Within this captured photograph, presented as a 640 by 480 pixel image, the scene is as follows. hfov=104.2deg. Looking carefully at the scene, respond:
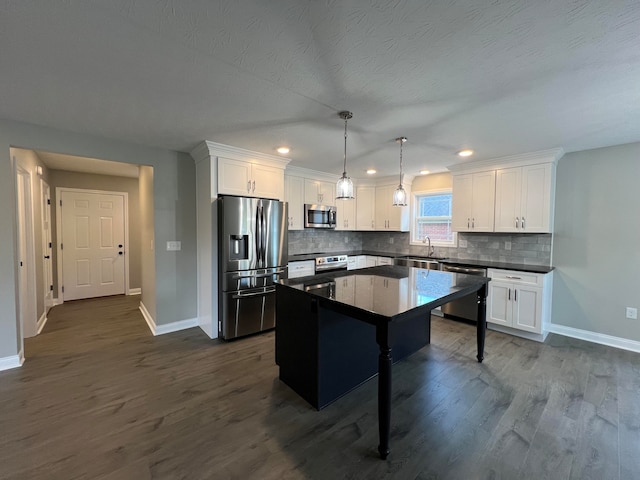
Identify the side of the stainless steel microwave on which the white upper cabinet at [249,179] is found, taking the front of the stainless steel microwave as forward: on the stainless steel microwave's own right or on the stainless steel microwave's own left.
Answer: on the stainless steel microwave's own right

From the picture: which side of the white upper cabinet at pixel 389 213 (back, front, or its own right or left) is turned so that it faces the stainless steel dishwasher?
left

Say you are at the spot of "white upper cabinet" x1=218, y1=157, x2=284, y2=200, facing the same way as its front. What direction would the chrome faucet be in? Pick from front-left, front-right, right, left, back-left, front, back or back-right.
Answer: front-left

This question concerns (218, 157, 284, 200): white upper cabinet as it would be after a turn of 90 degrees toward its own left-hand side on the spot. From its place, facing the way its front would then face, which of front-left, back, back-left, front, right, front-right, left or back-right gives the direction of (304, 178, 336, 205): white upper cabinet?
front
